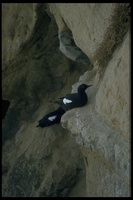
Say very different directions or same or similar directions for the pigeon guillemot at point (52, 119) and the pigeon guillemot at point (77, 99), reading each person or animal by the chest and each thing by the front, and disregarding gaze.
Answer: same or similar directions

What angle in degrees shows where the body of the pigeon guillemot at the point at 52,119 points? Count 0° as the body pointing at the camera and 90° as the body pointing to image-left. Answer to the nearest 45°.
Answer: approximately 270°

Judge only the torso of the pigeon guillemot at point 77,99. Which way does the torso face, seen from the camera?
to the viewer's right

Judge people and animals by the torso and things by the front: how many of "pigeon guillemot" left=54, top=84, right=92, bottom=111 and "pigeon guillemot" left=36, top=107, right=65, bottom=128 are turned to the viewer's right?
2
